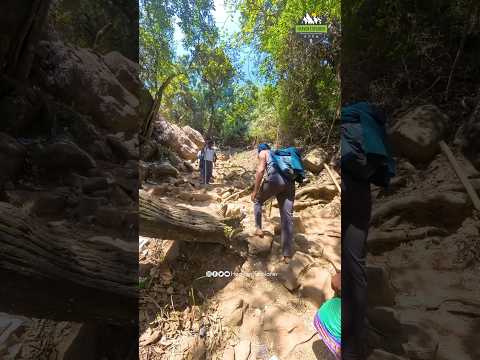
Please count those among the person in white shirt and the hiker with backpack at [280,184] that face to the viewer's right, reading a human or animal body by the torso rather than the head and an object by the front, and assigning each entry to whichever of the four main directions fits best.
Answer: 0

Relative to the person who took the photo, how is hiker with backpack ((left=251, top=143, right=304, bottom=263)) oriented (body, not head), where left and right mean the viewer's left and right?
facing away from the viewer and to the left of the viewer
